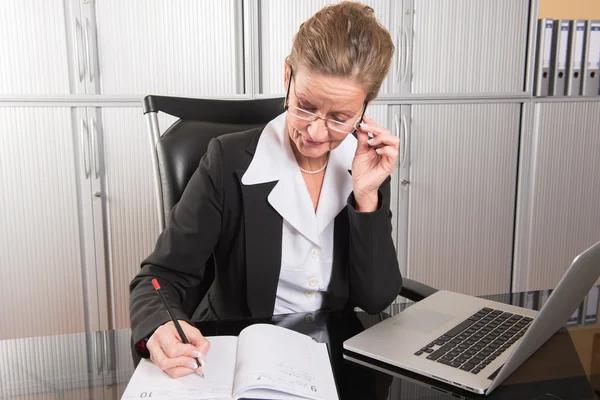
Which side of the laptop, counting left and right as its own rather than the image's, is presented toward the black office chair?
front

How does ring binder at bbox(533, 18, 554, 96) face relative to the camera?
toward the camera

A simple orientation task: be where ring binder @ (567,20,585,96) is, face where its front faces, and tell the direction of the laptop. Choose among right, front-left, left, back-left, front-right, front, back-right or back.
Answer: front

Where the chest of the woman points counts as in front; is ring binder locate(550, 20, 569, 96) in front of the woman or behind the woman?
behind

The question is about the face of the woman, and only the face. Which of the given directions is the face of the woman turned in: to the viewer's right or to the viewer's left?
to the viewer's left

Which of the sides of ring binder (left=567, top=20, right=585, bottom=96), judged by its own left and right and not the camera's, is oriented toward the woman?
front

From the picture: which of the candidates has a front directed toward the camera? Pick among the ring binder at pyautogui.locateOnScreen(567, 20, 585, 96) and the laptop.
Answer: the ring binder

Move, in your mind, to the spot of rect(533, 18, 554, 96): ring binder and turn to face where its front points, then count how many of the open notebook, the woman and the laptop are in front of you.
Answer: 3

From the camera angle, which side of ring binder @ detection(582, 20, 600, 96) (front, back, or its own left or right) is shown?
front

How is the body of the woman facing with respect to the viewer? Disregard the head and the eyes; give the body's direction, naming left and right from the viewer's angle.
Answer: facing the viewer

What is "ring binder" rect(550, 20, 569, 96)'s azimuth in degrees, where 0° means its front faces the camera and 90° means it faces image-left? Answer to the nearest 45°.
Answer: approximately 0°

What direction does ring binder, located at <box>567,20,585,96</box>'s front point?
toward the camera

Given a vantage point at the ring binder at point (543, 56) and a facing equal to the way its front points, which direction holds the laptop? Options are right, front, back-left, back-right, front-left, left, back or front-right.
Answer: front

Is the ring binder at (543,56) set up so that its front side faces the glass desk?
yes
